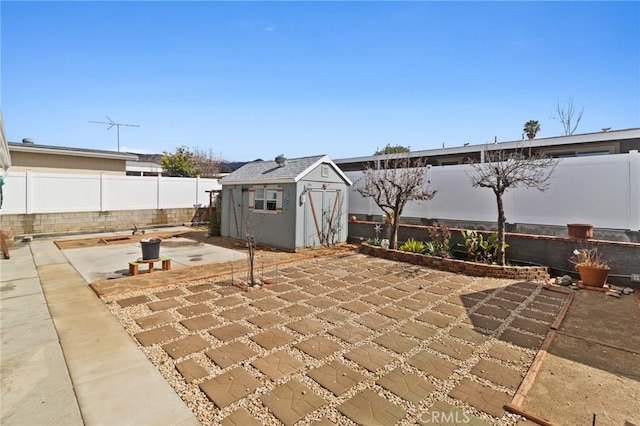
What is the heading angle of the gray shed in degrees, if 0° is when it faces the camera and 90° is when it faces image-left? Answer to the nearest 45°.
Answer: approximately 315°

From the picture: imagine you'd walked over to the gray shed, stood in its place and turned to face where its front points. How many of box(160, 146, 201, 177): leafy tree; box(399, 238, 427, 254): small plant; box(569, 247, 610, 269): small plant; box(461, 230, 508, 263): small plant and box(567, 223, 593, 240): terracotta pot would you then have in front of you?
4

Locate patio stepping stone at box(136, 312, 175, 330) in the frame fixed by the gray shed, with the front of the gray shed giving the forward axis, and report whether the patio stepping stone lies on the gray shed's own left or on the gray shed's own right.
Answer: on the gray shed's own right

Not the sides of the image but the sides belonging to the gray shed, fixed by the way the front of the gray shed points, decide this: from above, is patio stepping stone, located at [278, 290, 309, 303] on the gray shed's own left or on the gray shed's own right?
on the gray shed's own right

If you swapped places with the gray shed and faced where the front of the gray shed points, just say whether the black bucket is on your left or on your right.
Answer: on your right

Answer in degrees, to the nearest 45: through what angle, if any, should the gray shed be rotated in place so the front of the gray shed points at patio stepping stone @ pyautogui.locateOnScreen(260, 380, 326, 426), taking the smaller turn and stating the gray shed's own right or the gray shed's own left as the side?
approximately 45° to the gray shed's own right

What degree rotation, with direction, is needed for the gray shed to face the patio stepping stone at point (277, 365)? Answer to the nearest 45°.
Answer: approximately 45° to its right

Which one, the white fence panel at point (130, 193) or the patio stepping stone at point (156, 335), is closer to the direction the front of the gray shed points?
the patio stepping stone

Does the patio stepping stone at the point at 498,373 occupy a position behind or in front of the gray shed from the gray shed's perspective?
in front

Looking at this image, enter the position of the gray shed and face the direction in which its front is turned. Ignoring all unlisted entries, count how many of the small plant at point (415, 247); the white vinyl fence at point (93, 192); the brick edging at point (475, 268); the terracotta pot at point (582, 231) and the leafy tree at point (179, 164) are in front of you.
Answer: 3

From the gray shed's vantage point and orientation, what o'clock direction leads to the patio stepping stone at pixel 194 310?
The patio stepping stone is roughly at 2 o'clock from the gray shed.

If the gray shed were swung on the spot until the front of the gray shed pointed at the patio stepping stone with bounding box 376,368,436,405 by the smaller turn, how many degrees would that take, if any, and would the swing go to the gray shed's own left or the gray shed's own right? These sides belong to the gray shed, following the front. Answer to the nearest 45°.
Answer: approximately 45° to the gray shed's own right

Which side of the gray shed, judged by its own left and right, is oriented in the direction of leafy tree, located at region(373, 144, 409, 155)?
left

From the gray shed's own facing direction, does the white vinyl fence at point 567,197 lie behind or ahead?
ahead

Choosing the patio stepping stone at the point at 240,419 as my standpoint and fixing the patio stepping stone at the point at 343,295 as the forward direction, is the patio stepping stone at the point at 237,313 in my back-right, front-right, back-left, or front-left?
front-left
